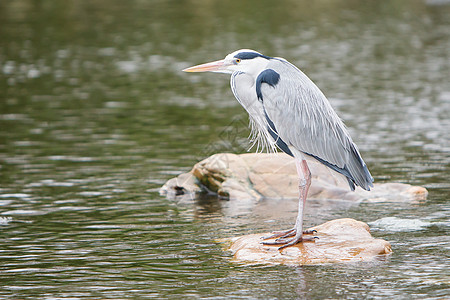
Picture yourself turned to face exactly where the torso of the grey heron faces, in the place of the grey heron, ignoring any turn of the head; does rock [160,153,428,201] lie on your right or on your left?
on your right

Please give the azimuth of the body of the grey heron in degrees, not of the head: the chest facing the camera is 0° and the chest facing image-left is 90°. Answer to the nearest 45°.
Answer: approximately 90°
